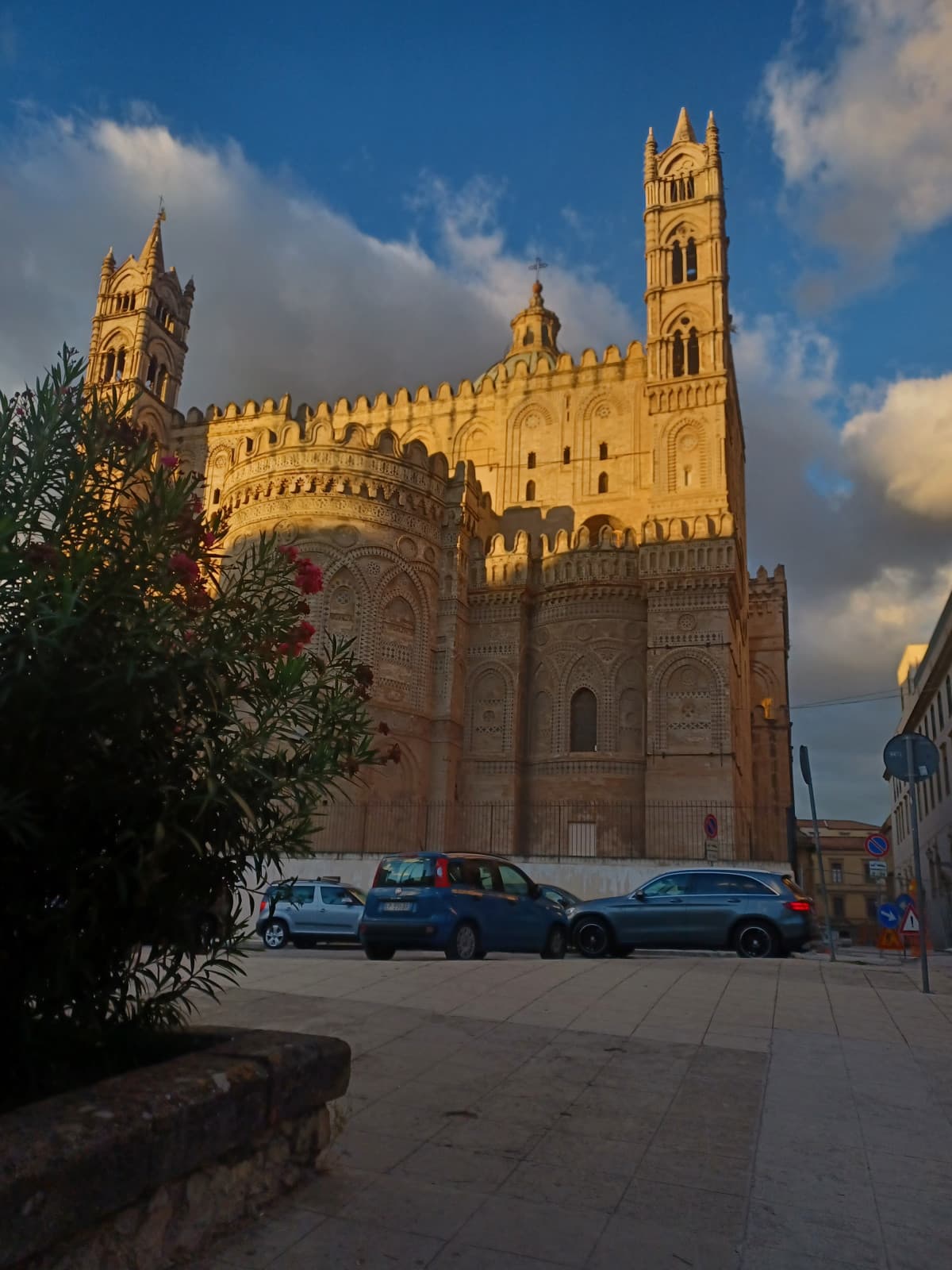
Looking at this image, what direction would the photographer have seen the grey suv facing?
facing to the left of the viewer

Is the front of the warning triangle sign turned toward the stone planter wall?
yes

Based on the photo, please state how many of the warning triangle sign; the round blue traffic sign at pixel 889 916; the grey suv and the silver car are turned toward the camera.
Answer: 2

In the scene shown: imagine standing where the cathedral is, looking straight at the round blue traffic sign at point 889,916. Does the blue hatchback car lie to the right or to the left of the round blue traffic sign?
right

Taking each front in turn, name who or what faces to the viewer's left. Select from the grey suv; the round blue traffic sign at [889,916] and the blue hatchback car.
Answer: the grey suv

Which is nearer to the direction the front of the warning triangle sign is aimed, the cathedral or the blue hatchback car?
the blue hatchback car

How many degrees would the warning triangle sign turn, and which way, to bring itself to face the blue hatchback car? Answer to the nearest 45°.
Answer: approximately 45° to its right

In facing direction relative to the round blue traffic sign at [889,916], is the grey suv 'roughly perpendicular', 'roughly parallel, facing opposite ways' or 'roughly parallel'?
roughly perpendicular
